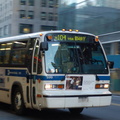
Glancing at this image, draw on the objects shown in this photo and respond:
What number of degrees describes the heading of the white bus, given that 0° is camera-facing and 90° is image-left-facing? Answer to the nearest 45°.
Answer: approximately 315°
